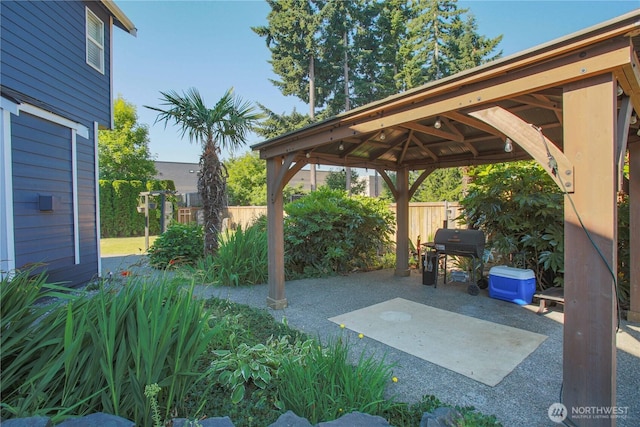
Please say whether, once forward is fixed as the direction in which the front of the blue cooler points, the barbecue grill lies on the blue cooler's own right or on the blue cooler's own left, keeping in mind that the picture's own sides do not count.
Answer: on the blue cooler's own right

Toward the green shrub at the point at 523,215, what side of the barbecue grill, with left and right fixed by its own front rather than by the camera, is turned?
back

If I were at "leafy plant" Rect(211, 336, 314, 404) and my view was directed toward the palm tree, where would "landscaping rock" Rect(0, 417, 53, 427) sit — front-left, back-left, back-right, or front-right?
back-left

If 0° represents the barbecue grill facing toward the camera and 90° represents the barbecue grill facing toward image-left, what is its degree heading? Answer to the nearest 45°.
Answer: approximately 45°

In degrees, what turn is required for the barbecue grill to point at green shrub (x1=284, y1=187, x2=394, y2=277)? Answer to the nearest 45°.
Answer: approximately 45° to its right

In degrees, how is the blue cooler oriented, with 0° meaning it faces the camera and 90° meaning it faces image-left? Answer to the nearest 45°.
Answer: approximately 45°

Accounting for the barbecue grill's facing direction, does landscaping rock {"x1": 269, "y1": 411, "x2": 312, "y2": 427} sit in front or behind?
in front

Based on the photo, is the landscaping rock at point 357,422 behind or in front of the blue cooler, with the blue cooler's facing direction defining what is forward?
in front

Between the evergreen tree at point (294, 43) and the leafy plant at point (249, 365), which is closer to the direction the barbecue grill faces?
the leafy plant

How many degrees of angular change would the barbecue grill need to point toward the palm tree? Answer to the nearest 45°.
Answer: approximately 45° to its right

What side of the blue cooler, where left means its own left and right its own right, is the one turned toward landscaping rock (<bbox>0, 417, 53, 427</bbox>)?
front

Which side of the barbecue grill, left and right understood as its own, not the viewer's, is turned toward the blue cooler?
left

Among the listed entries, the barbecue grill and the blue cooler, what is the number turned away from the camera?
0
